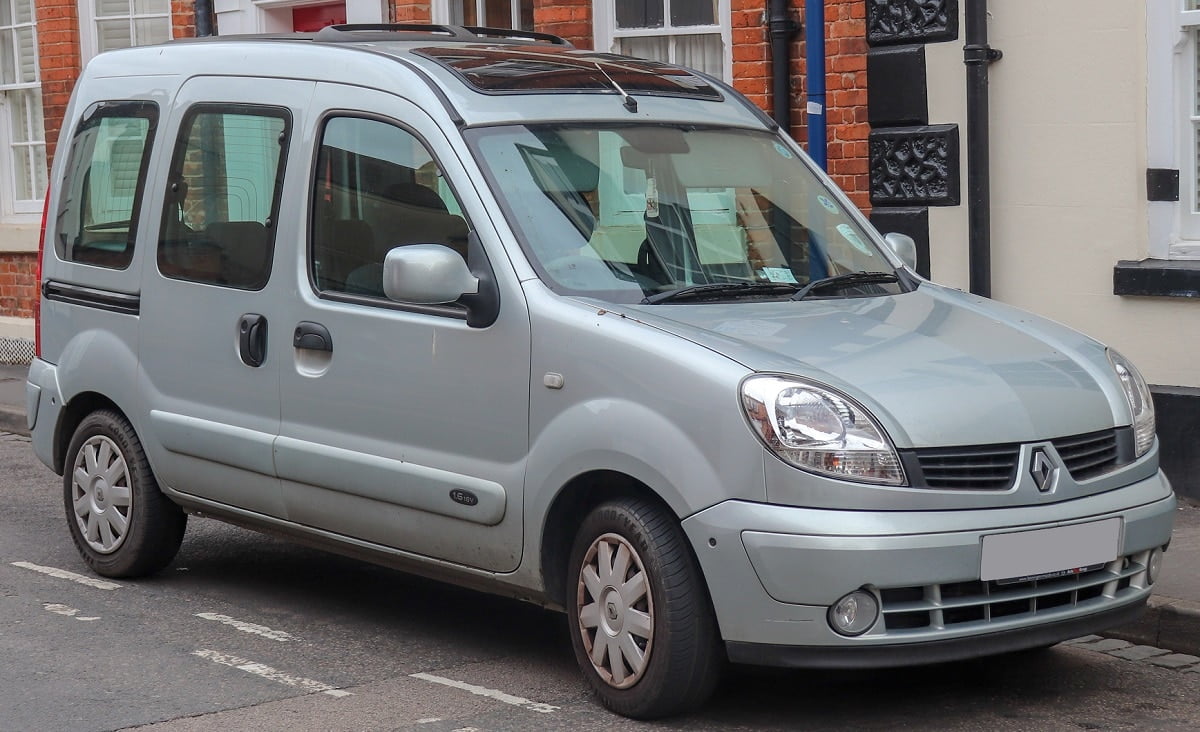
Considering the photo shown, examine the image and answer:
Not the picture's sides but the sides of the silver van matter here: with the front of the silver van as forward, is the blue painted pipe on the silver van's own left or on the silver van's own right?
on the silver van's own left

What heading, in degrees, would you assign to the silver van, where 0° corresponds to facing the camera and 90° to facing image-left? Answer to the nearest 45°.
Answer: approximately 315°

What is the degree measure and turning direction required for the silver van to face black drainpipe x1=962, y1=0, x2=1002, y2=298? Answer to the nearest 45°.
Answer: approximately 90° to its left

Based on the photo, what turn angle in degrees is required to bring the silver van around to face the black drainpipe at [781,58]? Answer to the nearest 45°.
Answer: approximately 135° to its left

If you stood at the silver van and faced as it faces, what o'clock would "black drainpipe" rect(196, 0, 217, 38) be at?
The black drainpipe is roughly at 7 o'clock from the silver van.
